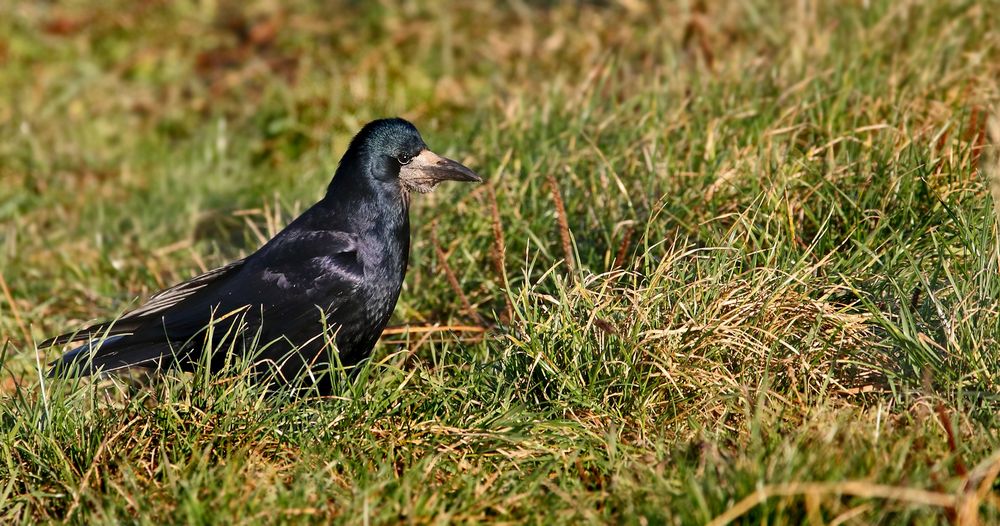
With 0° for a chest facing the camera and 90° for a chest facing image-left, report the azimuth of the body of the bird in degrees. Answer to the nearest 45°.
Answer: approximately 270°
